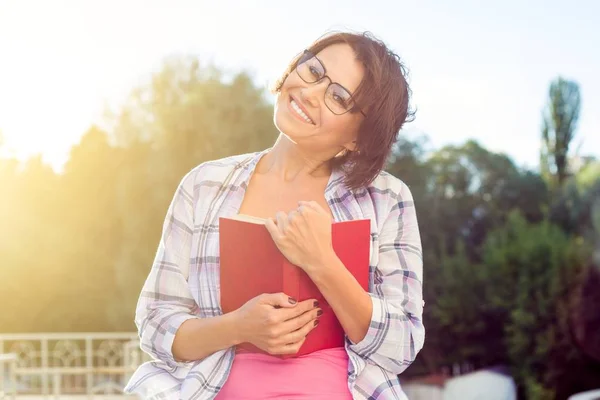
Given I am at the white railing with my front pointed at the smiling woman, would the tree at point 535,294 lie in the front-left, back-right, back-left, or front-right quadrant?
back-left

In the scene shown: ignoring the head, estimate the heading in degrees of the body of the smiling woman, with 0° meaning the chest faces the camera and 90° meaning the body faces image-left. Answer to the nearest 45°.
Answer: approximately 0°

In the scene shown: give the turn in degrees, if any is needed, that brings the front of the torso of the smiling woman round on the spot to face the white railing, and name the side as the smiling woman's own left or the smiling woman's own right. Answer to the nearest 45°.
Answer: approximately 180°

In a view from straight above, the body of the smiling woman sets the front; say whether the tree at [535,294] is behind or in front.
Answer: behind

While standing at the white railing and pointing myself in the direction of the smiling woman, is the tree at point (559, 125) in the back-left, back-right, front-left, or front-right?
back-left

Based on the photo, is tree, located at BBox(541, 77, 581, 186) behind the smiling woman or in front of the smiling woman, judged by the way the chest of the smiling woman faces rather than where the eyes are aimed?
behind
